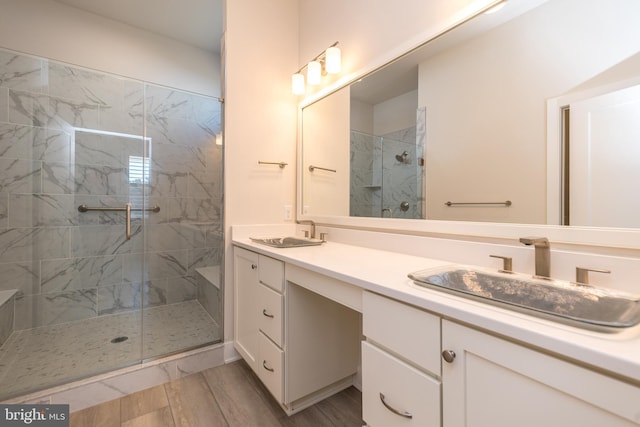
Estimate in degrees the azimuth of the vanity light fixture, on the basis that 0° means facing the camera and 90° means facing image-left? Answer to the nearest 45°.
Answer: approximately 45°

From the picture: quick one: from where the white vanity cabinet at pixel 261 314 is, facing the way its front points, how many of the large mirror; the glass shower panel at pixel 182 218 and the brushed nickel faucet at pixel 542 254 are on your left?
2

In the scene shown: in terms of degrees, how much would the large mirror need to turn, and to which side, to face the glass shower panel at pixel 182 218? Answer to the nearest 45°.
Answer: approximately 45° to its right

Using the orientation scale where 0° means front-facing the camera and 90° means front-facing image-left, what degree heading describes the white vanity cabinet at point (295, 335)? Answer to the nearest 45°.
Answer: approximately 45°

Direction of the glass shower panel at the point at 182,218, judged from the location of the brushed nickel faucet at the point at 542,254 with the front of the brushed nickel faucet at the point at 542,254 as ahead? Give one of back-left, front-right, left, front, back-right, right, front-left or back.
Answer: front-right

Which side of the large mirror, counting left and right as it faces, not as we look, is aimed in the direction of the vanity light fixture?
right

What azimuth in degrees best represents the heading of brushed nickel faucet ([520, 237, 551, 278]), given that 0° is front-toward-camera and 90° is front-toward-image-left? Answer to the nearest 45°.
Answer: approximately 45°

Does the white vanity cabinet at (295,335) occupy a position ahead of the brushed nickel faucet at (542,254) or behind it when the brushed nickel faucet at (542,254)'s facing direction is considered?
ahead
